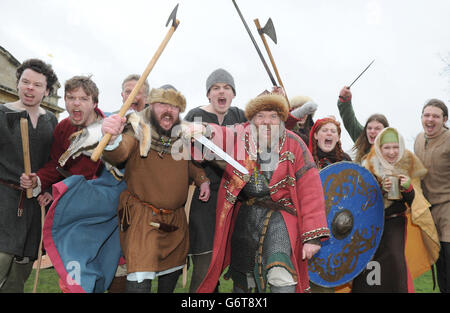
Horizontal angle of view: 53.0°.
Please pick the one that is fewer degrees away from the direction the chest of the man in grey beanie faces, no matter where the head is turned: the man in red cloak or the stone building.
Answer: the man in red cloak

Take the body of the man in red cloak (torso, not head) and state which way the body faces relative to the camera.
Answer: toward the camera

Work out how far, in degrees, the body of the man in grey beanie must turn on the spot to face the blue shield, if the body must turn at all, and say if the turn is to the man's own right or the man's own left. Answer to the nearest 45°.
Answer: approximately 90° to the man's own left

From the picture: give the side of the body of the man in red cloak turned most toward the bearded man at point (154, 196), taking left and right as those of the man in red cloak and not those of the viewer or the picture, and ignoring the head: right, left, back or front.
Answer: right

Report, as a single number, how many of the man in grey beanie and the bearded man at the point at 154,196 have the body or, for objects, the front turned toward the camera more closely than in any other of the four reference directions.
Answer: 2

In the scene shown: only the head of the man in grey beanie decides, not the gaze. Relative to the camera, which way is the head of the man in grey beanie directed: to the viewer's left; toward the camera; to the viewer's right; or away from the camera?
toward the camera

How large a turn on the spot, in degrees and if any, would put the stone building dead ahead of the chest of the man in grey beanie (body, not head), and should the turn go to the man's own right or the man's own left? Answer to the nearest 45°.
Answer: approximately 135° to the man's own right

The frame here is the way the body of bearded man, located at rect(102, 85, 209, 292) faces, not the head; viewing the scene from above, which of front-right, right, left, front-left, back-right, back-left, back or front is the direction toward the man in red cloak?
left

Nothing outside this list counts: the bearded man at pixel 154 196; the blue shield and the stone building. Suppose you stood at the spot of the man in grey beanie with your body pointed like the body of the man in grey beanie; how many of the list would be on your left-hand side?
1

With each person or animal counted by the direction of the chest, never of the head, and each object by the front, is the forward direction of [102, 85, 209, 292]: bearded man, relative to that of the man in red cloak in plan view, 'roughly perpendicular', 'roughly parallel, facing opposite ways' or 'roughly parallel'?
roughly parallel

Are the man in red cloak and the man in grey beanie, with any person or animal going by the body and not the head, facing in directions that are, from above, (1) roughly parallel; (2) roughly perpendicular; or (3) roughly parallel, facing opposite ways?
roughly parallel

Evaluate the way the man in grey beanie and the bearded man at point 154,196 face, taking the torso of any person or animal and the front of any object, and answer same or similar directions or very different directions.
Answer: same or similar directions

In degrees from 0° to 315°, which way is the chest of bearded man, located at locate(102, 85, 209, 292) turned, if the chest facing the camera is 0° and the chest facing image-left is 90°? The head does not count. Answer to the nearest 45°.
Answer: approximately 0°

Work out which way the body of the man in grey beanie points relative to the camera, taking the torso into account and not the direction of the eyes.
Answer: toward the camera

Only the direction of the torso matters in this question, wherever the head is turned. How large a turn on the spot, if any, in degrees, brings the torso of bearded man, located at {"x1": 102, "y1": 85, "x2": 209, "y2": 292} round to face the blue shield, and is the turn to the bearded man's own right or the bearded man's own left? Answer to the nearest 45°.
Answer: approximately 90° to the bearded man's own left

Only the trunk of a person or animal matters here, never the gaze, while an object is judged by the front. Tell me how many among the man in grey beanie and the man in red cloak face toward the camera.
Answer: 2

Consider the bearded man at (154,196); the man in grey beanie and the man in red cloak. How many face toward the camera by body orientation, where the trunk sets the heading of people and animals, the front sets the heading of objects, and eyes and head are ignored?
3
